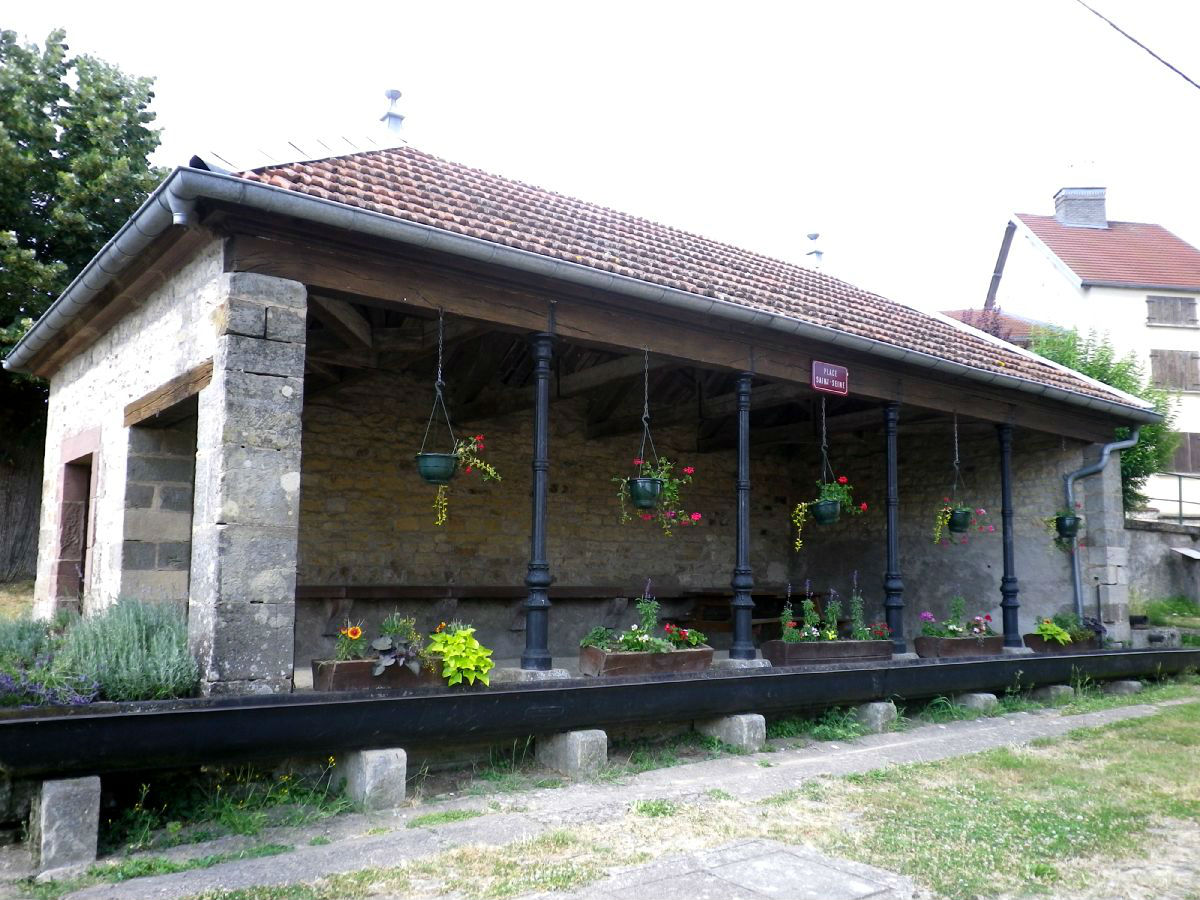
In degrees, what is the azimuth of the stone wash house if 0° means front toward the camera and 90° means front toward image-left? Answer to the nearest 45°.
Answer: approximately 315°

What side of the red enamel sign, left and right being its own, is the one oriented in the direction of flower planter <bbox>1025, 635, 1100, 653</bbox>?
left

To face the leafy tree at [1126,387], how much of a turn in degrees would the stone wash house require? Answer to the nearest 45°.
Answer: approximately 90° to its left

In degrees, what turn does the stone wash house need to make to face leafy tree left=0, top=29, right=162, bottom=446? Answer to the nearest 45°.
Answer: approximately 180°
